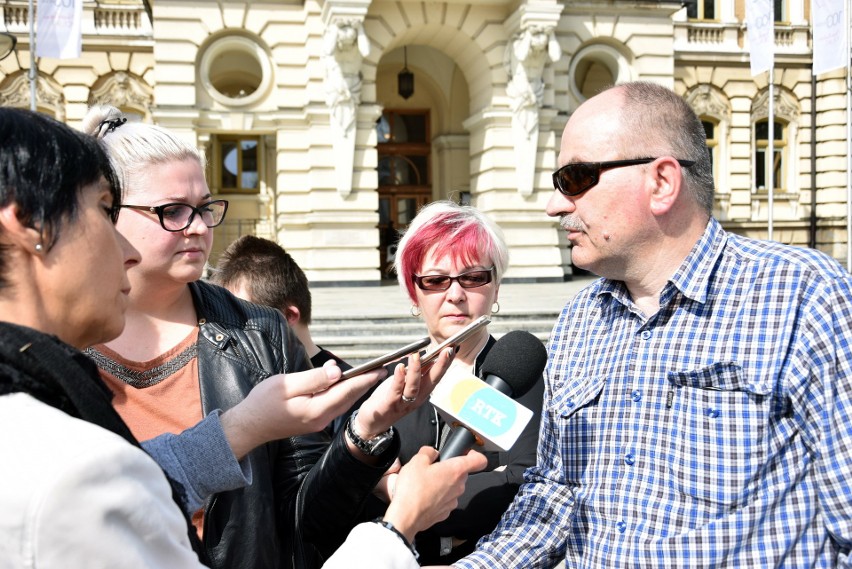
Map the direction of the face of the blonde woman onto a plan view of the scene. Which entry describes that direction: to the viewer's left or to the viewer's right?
to the viewer's right

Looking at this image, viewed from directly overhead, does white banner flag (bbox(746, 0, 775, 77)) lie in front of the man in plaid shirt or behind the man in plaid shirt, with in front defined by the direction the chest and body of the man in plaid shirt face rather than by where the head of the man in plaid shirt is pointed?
behind

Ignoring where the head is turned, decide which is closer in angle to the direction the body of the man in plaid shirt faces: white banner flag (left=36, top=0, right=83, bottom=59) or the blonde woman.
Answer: the blonde woman

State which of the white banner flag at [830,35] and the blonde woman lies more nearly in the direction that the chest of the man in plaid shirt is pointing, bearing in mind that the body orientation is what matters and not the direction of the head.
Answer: the blonde woman

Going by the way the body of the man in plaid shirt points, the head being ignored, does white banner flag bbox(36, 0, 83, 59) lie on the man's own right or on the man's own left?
on the man's own right

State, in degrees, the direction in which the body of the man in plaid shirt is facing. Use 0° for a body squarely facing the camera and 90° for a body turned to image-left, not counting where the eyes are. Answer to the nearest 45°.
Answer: approximately 45°

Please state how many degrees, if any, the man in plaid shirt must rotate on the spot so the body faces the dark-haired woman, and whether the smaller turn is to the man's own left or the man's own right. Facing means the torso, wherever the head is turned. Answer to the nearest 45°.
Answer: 0° — they already face them

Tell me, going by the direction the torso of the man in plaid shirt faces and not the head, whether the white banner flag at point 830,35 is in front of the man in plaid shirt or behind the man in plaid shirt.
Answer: behind

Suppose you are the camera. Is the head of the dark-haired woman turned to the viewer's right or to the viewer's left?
to the viewer's right
